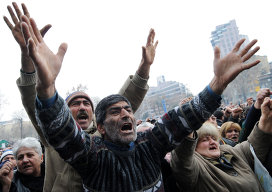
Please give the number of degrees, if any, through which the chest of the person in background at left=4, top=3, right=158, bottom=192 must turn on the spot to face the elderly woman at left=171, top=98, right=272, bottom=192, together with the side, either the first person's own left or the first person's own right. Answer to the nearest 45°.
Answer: approximately 90° to the first person's own left

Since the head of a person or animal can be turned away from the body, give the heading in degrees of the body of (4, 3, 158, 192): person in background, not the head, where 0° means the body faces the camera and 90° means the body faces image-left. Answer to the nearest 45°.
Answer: approximately 0°

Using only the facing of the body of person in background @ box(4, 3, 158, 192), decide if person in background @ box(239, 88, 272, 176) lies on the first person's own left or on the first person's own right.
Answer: on the first person's own left
